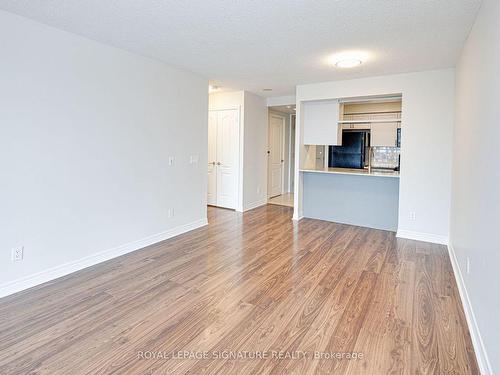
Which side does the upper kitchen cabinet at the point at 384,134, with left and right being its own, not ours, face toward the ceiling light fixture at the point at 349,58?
front

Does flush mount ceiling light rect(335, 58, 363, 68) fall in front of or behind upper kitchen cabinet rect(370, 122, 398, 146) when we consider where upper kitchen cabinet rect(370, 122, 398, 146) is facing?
in front

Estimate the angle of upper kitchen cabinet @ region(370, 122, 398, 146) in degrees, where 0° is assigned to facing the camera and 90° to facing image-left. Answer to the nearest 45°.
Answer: approximately 0°

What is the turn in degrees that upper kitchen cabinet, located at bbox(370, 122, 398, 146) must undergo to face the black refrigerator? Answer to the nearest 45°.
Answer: approximately 135° to its right

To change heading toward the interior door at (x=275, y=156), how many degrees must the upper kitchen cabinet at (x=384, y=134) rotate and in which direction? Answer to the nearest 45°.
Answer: approximately 135° to its right

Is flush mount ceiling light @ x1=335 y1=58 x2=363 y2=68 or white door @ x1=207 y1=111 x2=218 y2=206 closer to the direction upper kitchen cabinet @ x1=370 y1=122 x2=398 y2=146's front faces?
the flush mount ceiling light

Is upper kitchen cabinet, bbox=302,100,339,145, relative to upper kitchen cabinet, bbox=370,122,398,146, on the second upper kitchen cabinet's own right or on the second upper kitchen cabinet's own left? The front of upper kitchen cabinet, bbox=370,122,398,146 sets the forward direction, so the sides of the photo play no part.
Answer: on the second upper kitchen cabinet's own right

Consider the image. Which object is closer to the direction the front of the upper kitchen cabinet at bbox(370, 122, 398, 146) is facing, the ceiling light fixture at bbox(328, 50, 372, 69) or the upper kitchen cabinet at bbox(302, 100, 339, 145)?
the ceiling light fixture

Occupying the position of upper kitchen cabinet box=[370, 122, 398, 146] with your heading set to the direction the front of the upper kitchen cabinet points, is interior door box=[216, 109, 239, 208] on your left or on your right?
on your right
